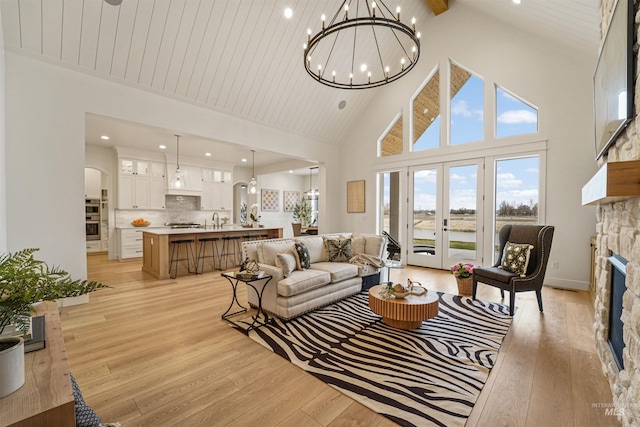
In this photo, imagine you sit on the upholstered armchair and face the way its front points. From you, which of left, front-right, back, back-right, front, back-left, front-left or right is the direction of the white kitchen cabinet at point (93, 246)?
front-right

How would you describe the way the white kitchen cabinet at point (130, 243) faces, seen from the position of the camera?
facing the viewer

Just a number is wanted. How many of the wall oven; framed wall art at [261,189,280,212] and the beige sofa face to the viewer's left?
0

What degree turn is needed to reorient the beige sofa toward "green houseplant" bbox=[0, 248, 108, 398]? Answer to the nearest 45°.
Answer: approximately 45° to its right

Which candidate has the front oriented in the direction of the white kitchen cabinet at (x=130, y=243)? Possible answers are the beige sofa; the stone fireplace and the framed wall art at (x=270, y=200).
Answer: the stone fireplace

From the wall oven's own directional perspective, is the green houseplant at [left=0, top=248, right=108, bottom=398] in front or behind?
in front

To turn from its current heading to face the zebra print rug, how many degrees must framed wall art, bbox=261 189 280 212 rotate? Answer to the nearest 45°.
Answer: approximately 45° to its right

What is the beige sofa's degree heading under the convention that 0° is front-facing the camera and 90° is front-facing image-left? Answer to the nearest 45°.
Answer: approximately 315°

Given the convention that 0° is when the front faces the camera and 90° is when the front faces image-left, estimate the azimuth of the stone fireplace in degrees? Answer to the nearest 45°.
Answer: approximately 90°

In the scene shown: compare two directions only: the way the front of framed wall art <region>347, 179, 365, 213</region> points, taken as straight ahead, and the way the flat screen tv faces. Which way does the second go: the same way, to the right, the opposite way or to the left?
to the right

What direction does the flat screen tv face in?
to the viewer's left

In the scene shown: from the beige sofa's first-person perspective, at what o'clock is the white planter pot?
The white planter pot is roughly at 2 o'clock from the beige sofa.

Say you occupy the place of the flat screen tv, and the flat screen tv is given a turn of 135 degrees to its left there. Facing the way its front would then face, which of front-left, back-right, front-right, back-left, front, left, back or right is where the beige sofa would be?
back-right

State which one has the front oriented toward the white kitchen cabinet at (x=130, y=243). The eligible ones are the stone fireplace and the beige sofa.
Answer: the stone fireplace
